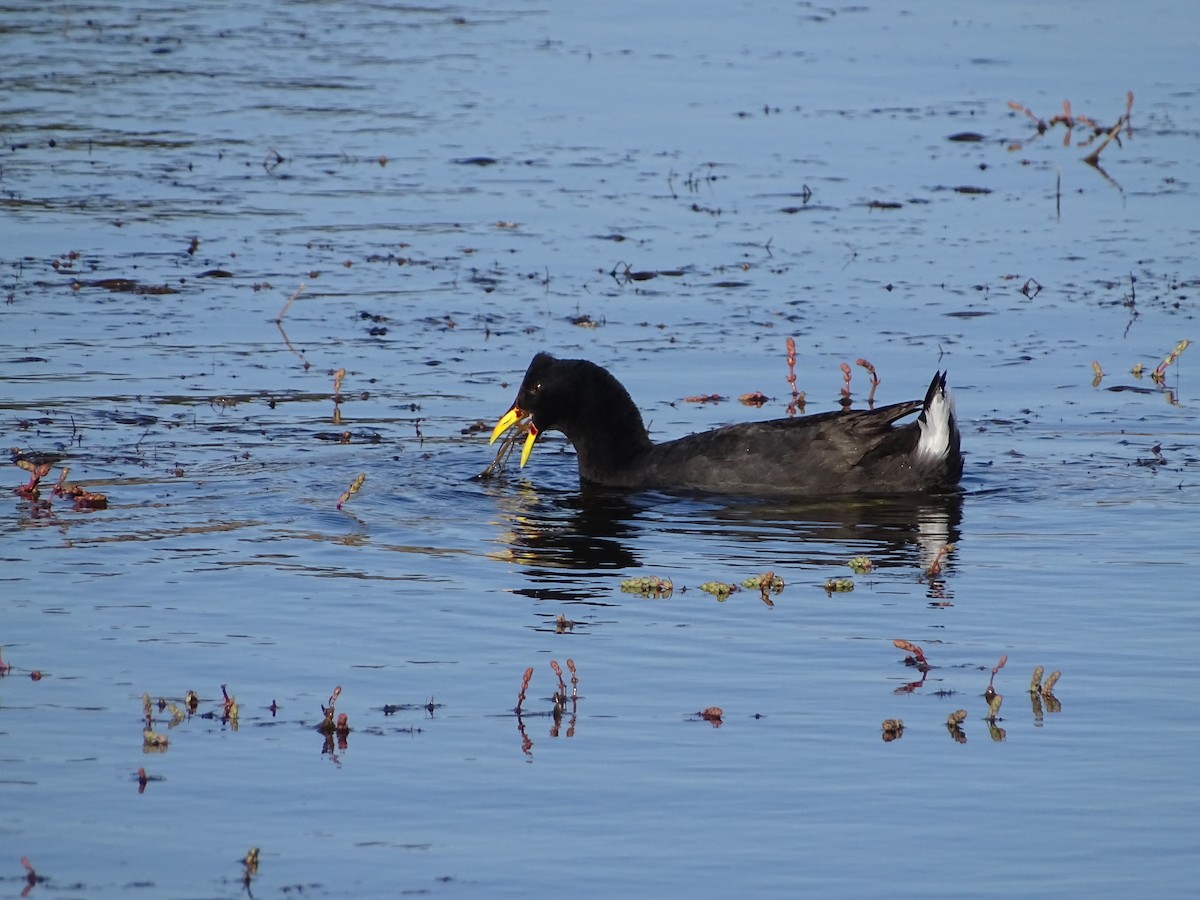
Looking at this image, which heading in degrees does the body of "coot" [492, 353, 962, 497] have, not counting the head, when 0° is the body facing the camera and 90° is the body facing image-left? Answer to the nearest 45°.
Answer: approximately 90°
